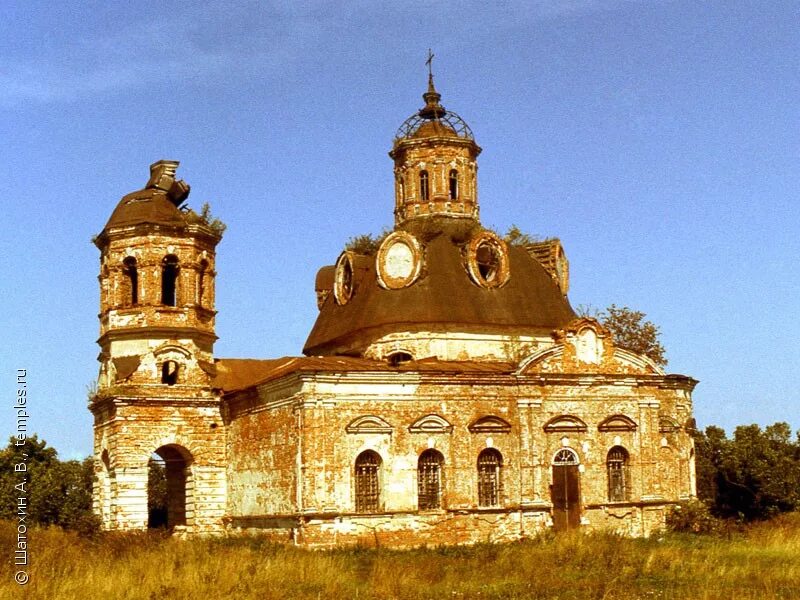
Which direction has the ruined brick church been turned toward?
to the viewer's left

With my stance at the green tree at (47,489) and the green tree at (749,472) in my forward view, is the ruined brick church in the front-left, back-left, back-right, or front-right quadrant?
front-right

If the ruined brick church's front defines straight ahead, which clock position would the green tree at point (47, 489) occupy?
The green tree is roughly at 1 o'clock from the ruined brick church.

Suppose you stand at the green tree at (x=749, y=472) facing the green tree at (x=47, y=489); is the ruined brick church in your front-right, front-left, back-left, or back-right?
front-left
